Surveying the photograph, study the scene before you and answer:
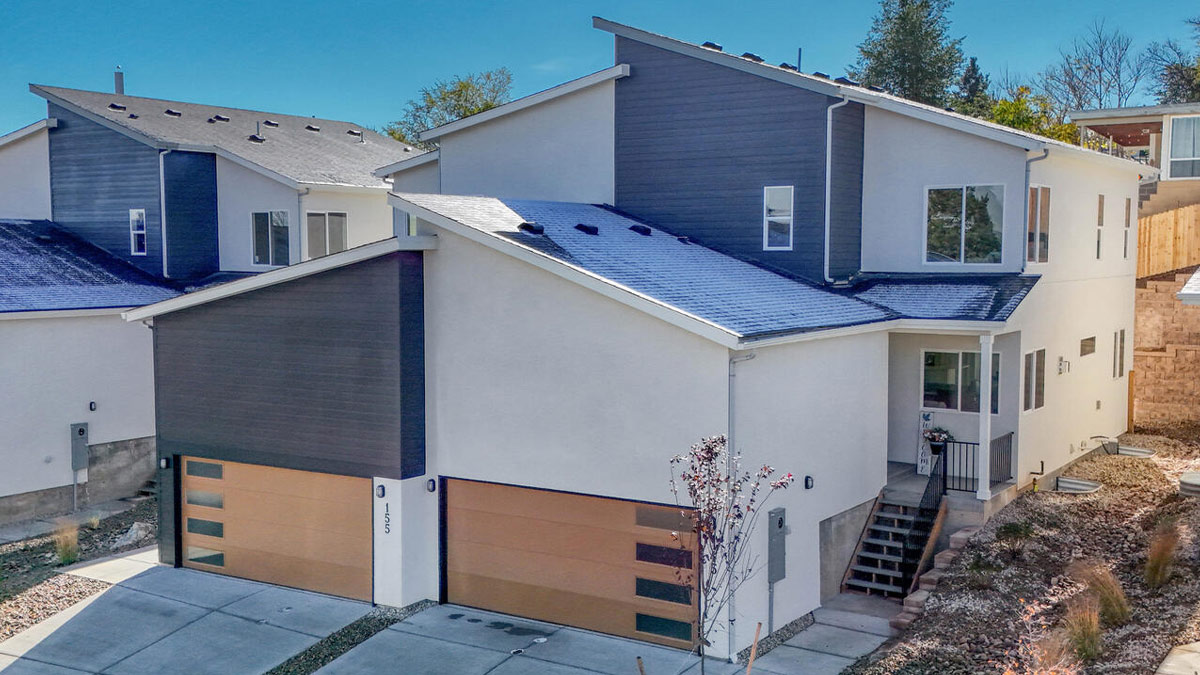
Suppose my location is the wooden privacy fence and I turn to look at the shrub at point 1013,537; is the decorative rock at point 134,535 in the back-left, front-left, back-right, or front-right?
front-right

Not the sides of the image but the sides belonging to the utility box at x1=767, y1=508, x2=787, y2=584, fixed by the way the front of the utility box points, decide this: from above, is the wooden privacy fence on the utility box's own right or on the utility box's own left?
on the utility box's own left

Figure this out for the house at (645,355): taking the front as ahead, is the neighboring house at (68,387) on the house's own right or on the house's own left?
on the house's own right

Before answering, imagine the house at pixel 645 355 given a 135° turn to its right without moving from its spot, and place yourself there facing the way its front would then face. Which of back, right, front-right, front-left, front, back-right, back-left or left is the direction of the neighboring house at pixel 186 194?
front-left

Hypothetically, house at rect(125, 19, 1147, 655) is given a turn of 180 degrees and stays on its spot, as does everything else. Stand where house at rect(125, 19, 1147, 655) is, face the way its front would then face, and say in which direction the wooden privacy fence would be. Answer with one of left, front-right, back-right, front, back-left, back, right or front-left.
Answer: front

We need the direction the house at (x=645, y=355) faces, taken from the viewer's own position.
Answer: facing the viewer and to the left of the viewer
